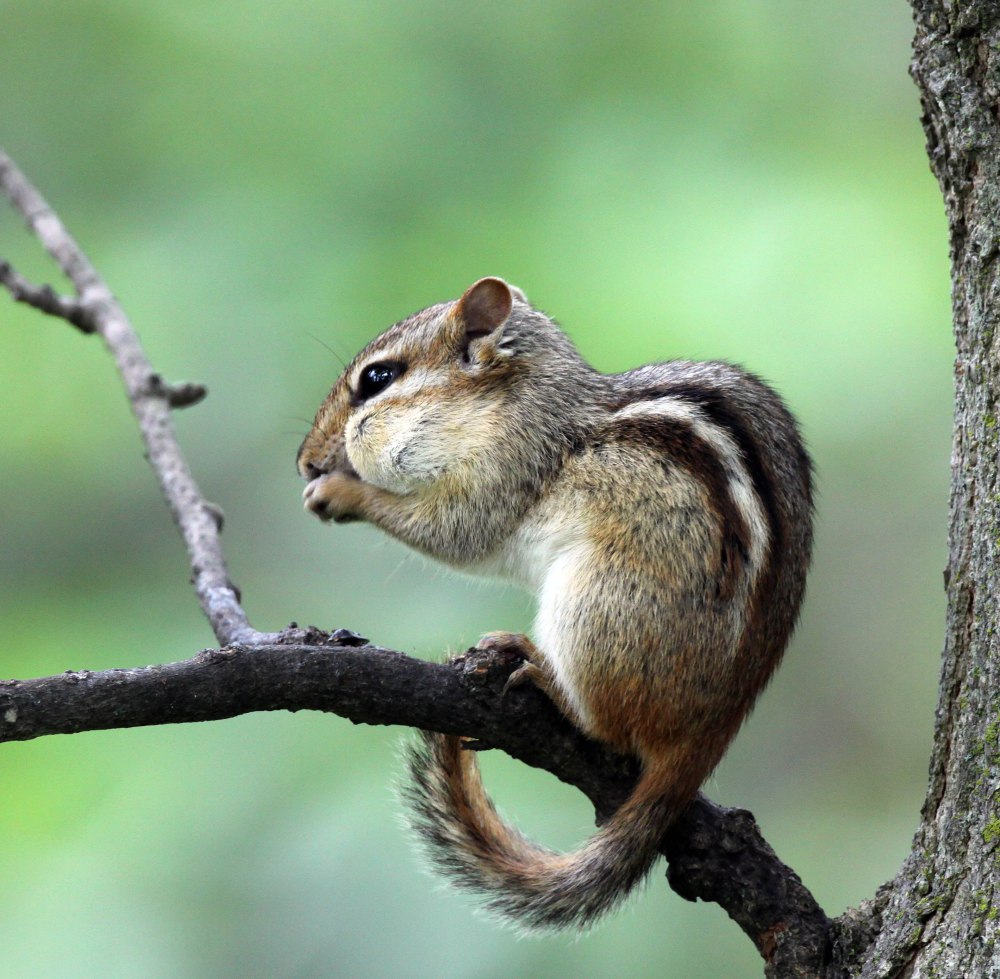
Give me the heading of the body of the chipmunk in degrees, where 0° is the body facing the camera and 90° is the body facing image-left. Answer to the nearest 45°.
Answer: approximately 90°

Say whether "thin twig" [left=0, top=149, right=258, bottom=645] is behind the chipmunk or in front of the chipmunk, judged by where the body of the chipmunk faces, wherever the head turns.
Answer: in front

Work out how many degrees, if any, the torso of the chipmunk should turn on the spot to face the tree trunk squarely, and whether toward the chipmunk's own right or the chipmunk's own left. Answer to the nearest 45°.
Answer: approximately 135° to the chipmunk's own left

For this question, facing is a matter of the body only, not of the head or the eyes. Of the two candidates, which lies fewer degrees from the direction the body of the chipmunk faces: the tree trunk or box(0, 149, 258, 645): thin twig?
the thin twig
